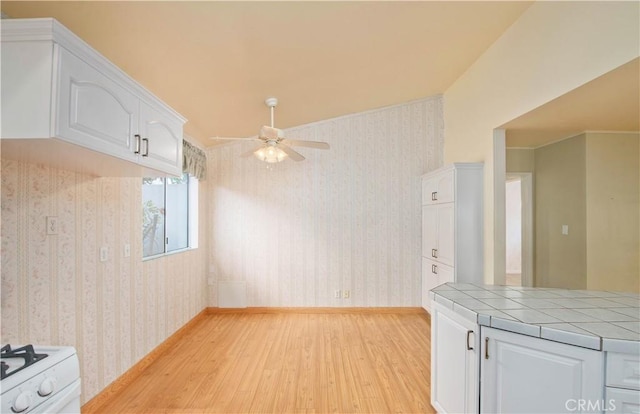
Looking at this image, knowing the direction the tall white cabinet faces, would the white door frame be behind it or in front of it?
behind

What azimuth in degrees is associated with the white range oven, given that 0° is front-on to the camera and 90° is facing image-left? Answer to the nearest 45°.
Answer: approximately 315°

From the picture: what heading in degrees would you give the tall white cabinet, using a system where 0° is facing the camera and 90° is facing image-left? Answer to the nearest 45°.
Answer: approximately 45°

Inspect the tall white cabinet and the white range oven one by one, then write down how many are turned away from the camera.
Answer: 0

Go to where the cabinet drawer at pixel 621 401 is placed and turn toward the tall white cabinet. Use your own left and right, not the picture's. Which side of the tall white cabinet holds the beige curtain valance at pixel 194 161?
left

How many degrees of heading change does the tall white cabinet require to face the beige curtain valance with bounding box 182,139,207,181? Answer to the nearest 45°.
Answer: approximately 45° to its right

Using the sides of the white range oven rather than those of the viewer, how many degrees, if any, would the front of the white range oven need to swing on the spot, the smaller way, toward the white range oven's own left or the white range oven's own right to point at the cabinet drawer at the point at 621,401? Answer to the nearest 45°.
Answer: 0° — it already faces it

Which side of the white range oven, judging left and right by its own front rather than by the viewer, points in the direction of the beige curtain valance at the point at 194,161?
left

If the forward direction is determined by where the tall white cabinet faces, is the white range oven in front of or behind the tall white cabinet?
in front
